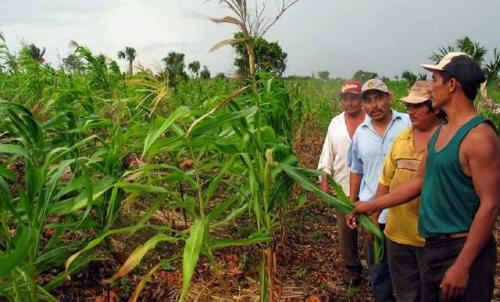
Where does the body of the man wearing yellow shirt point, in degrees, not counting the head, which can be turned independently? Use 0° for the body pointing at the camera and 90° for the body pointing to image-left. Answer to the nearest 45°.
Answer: approximately 45°

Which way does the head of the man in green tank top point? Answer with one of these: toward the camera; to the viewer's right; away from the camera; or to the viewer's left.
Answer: to the viewer's left

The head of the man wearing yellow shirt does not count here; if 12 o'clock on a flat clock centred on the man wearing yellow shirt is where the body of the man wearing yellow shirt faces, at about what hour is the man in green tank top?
The man in green tank top is roughly at 10 o'clock from the man wearing yellow shirt.

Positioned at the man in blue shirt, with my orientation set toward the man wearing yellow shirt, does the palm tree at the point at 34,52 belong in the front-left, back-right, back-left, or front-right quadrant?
back-right

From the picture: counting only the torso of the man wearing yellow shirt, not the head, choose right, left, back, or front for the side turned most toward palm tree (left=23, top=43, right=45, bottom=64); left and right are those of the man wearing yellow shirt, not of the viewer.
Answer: right
